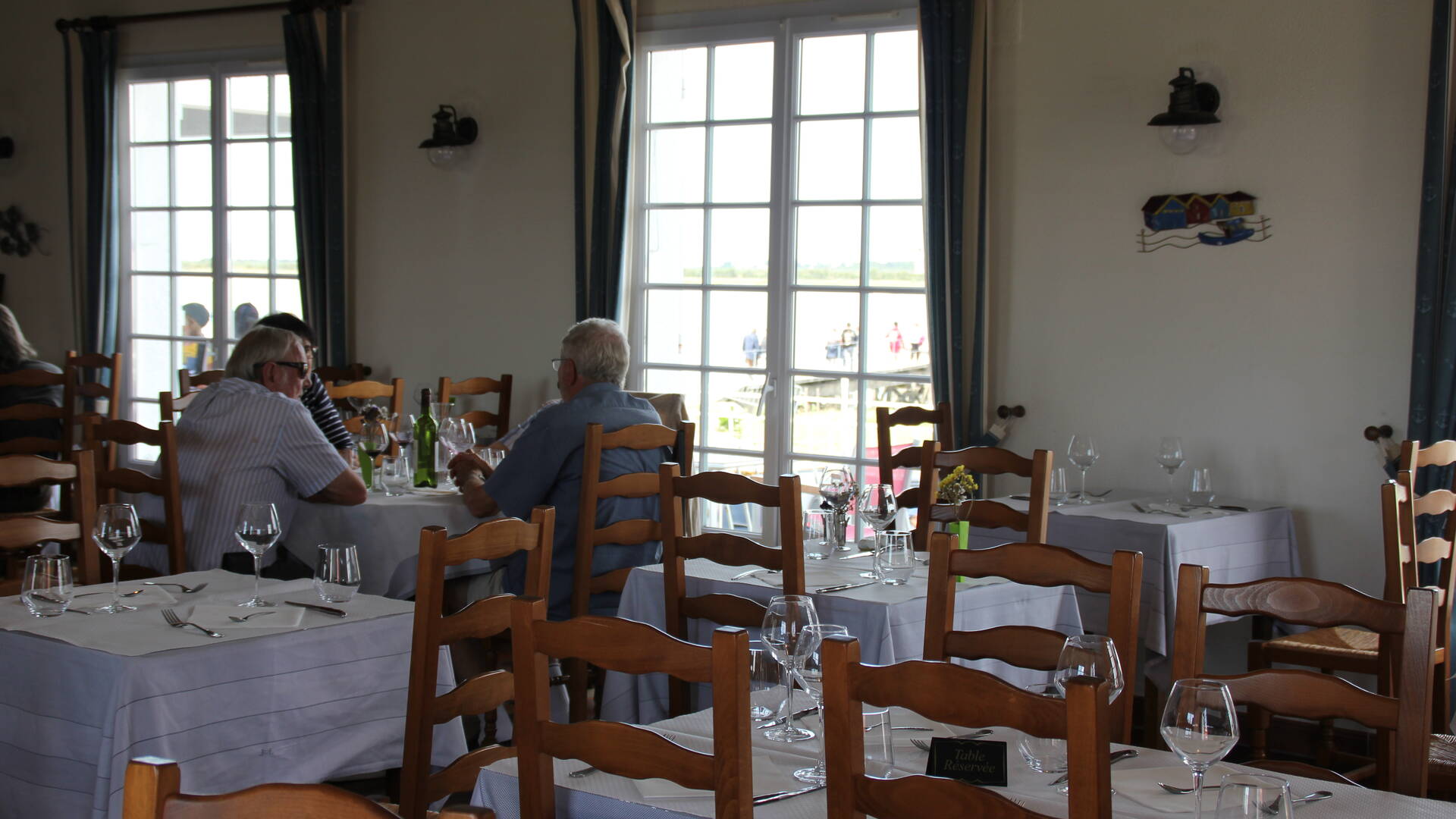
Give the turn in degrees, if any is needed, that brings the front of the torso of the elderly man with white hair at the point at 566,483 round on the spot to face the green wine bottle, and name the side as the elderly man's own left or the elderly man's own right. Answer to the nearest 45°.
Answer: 0° — they already face it

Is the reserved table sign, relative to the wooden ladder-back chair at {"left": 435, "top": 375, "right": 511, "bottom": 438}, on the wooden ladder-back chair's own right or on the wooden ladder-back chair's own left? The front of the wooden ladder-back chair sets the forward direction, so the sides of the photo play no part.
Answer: on the wooden ladder-back chair's own left

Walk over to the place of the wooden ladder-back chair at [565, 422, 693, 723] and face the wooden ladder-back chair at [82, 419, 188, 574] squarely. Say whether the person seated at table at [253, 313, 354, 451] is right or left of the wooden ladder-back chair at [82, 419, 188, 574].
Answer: right

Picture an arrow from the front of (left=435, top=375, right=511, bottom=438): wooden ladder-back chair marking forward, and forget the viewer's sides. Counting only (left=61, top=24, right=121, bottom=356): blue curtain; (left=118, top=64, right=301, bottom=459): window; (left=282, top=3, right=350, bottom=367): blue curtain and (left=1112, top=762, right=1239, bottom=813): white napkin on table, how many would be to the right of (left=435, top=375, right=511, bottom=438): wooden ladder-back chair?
3

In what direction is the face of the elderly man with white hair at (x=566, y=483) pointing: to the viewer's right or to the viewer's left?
to the viewer's left

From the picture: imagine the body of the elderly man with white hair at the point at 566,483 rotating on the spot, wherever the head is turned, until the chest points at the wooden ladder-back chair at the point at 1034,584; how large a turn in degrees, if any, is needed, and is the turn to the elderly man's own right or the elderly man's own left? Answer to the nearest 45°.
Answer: approximately 180°

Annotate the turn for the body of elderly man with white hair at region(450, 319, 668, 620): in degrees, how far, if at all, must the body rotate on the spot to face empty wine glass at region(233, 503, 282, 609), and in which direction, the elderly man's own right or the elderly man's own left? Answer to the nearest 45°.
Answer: approximately 90° to the elderly man's own left

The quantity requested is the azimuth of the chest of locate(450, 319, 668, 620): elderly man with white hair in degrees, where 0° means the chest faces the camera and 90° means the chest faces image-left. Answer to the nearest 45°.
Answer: approximately 135°

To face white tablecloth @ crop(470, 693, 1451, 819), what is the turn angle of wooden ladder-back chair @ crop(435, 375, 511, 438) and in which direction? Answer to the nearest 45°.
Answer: approximately 45° to its left

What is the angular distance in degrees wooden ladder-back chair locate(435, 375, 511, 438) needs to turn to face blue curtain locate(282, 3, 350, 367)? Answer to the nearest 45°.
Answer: approximately 90° to its right

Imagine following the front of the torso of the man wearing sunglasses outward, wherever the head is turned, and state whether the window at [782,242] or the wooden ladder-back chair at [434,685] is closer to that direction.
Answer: the window
